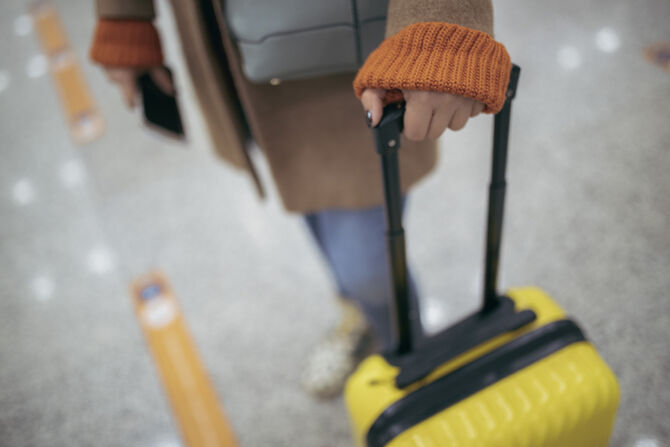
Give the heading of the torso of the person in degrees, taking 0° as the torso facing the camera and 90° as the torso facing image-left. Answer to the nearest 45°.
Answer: approximately 45°
